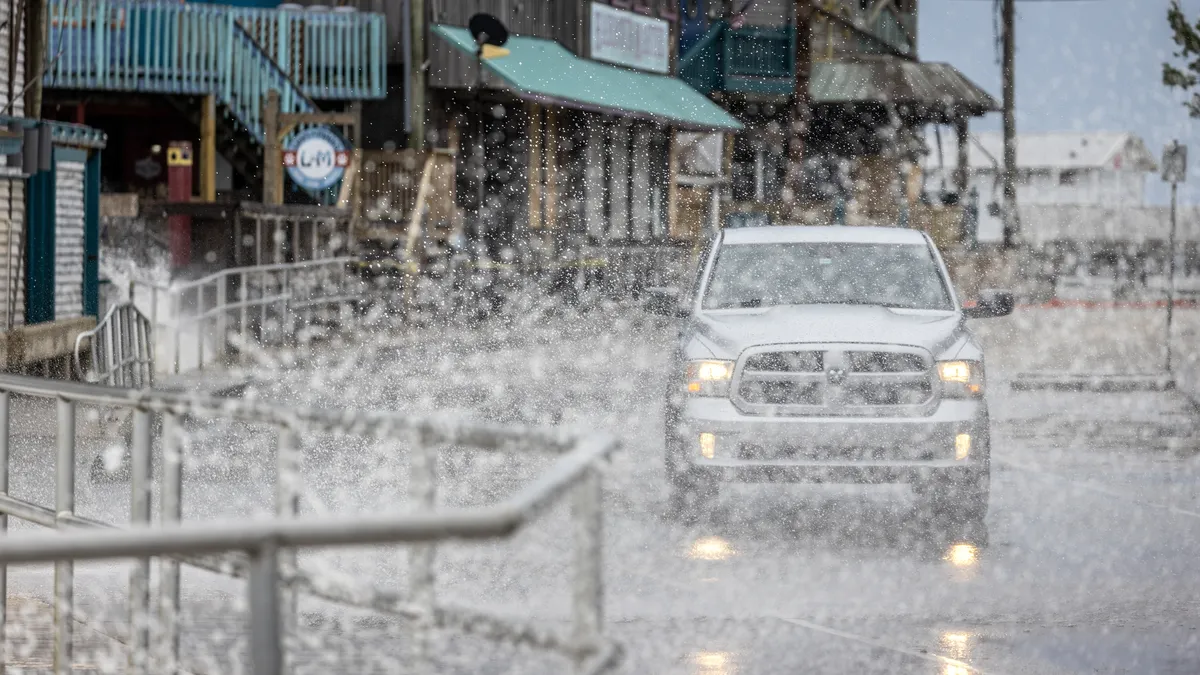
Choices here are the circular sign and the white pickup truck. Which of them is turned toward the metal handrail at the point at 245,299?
the circular sign

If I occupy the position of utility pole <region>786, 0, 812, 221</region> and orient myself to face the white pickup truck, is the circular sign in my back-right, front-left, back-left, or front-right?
front-right

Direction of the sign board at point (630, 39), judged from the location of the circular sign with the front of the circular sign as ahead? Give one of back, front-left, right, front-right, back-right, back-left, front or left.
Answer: back-left

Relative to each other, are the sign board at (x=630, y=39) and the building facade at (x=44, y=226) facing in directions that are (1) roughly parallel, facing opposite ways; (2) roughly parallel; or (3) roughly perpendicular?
roughly parallel

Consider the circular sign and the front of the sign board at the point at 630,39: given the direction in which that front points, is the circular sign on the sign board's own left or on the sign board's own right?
on the sign board's own right

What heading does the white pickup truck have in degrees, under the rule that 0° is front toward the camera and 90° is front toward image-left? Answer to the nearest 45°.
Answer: approximately 0°

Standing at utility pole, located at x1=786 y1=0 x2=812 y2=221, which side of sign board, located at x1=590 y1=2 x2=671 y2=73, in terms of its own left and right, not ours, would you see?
left

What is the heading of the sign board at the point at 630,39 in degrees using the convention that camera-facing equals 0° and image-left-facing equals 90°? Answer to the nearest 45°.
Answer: approximately 315°

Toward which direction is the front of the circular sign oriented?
toward the camera

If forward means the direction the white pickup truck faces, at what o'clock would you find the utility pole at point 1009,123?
The utility pole is roughly at 6 o'clock from the white pickup truck.

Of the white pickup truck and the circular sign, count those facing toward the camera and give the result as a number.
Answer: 2

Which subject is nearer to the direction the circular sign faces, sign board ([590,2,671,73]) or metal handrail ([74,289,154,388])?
the metal handrail

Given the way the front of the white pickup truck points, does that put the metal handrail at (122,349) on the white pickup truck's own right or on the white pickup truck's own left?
on the white pickup truck's own right
